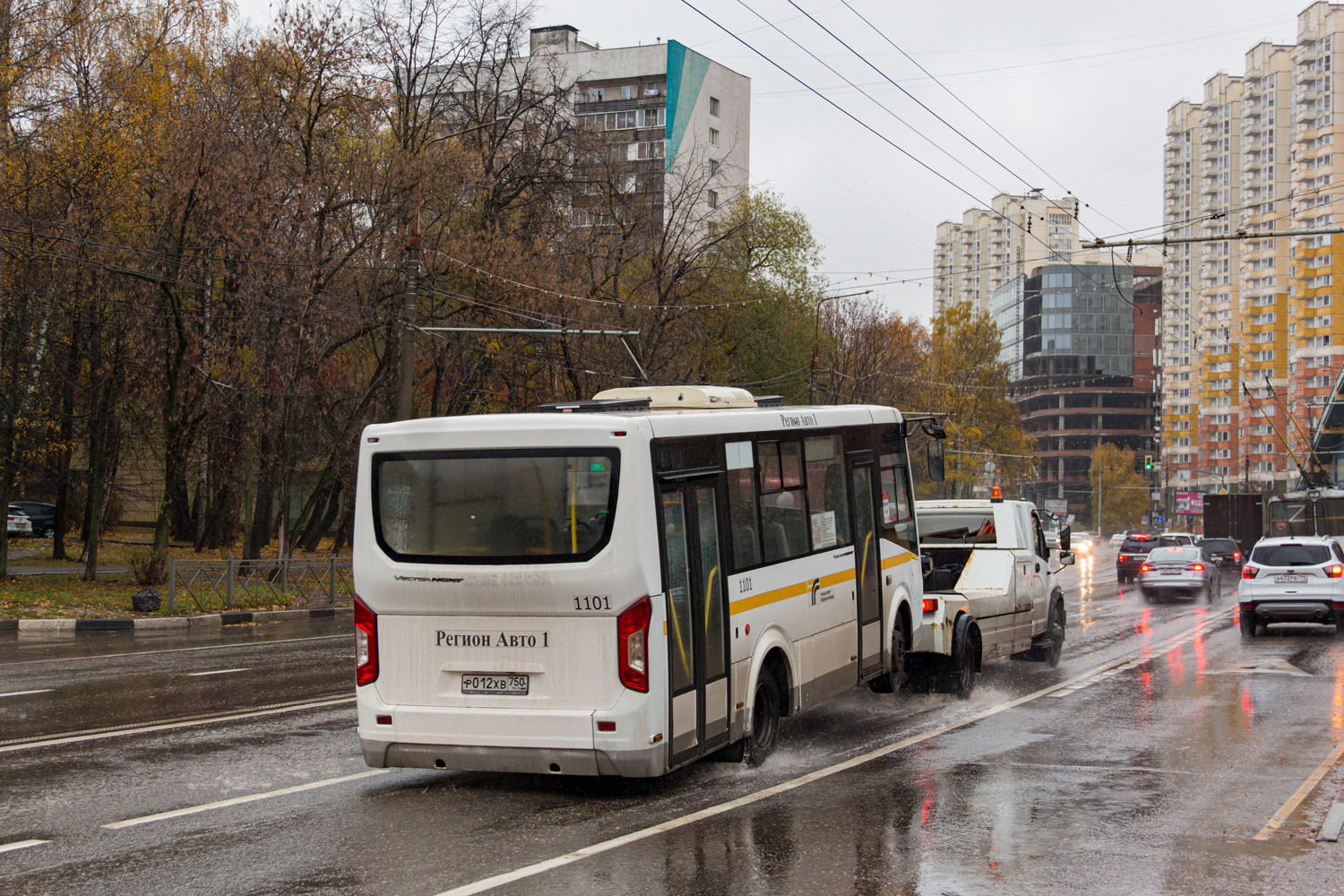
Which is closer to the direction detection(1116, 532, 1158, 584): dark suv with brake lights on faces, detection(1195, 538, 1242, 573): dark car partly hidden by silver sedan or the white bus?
the dark car partly hidden by silver sedan

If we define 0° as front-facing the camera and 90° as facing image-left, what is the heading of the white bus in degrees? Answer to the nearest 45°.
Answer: approximately 225°

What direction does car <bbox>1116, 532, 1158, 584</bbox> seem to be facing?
away from the camera

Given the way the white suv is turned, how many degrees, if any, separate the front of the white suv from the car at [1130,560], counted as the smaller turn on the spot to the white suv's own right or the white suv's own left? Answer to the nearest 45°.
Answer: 0° — it already faces it

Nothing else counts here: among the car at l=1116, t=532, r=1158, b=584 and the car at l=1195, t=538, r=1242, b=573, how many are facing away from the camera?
2

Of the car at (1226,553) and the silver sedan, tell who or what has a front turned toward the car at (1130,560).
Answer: the silver sedan

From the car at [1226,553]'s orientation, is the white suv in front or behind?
behind

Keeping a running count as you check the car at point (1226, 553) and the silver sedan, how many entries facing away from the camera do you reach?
2

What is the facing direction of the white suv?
away from the camera

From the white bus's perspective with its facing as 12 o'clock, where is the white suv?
The white suv is roughly at 12 o'clock from the white bus.

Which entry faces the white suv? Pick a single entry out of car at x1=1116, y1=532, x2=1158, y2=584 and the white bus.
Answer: the white bus

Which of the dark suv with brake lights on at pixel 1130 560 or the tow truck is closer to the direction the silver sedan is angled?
the dark suv with brake lights on

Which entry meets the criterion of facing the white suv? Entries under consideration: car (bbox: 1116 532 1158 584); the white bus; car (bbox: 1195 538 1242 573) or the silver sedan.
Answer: the white bus

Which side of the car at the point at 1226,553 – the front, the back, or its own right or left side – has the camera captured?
back

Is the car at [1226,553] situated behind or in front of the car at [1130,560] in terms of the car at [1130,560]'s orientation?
in front

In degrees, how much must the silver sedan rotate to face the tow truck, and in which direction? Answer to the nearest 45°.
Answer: approximately 180°

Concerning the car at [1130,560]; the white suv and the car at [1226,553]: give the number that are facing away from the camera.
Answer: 3

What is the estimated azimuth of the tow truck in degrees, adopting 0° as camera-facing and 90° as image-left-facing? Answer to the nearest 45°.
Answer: approximately 225°
